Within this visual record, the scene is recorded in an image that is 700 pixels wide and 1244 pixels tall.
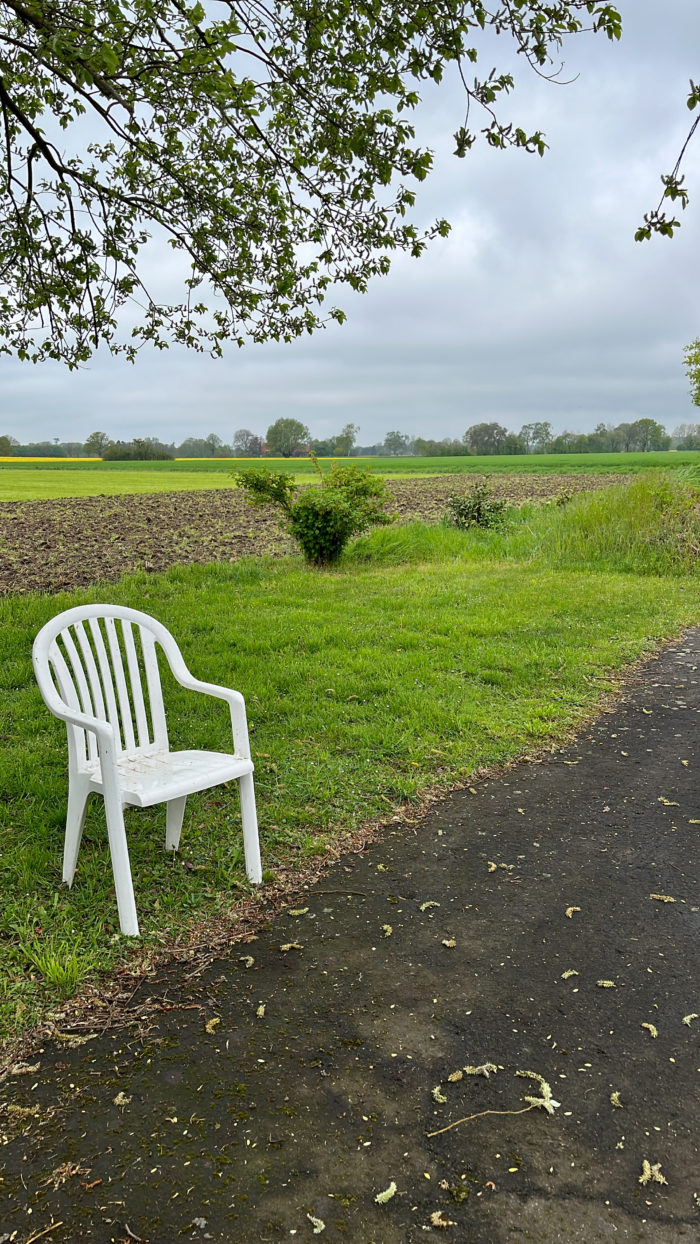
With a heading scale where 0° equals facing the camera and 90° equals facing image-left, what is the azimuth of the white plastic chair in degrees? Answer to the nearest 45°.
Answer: approximately 315°

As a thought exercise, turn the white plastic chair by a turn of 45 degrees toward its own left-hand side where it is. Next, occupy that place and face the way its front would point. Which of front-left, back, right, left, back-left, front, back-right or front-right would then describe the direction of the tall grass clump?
front-left

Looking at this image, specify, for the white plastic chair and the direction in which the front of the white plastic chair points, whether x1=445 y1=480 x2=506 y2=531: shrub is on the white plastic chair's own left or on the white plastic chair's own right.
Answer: on the white plastic chair's own left

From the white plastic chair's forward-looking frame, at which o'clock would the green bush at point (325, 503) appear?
The green bush is roughly at 8 o'clock from the white plastic chair.
